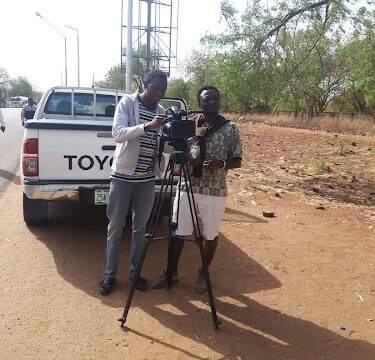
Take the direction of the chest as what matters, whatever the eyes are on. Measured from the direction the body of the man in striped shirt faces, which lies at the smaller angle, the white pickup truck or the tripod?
the tripod

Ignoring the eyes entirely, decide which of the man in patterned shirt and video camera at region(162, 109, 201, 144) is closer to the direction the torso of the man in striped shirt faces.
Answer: the video camera

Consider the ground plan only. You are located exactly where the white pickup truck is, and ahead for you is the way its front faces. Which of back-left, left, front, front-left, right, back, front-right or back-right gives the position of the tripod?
back-right

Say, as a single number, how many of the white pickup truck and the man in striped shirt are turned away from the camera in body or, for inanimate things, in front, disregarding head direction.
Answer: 1

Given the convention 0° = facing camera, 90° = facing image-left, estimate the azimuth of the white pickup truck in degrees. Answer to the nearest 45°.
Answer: approximately 180°

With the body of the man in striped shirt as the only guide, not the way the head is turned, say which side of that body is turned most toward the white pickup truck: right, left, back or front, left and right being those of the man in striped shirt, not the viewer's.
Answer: back

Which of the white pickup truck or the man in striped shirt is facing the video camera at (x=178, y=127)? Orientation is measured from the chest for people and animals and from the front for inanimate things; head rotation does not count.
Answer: the man in striped shirt

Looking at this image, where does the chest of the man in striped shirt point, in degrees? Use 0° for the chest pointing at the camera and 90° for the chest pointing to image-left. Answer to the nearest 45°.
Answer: approximately 315°

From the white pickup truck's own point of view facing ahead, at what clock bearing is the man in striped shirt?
The man in striped shirt is roughly at 5 o'clock from the white pickup truck.

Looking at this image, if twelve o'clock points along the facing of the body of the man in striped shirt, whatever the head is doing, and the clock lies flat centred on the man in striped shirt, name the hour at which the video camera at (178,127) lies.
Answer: The video camera is roughly at 12 o'clock from the man in striped shirt.

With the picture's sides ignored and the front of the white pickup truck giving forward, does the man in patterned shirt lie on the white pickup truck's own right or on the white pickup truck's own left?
on the white pickup truck's own right

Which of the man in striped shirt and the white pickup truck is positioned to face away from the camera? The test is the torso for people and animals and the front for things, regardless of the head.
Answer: the white pickup truck

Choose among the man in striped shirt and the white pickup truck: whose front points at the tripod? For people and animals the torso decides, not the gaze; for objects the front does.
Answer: the man in striped shirt

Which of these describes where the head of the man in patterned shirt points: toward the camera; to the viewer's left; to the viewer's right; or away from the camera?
toward the camera

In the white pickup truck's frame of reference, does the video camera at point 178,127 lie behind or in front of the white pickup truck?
behind
